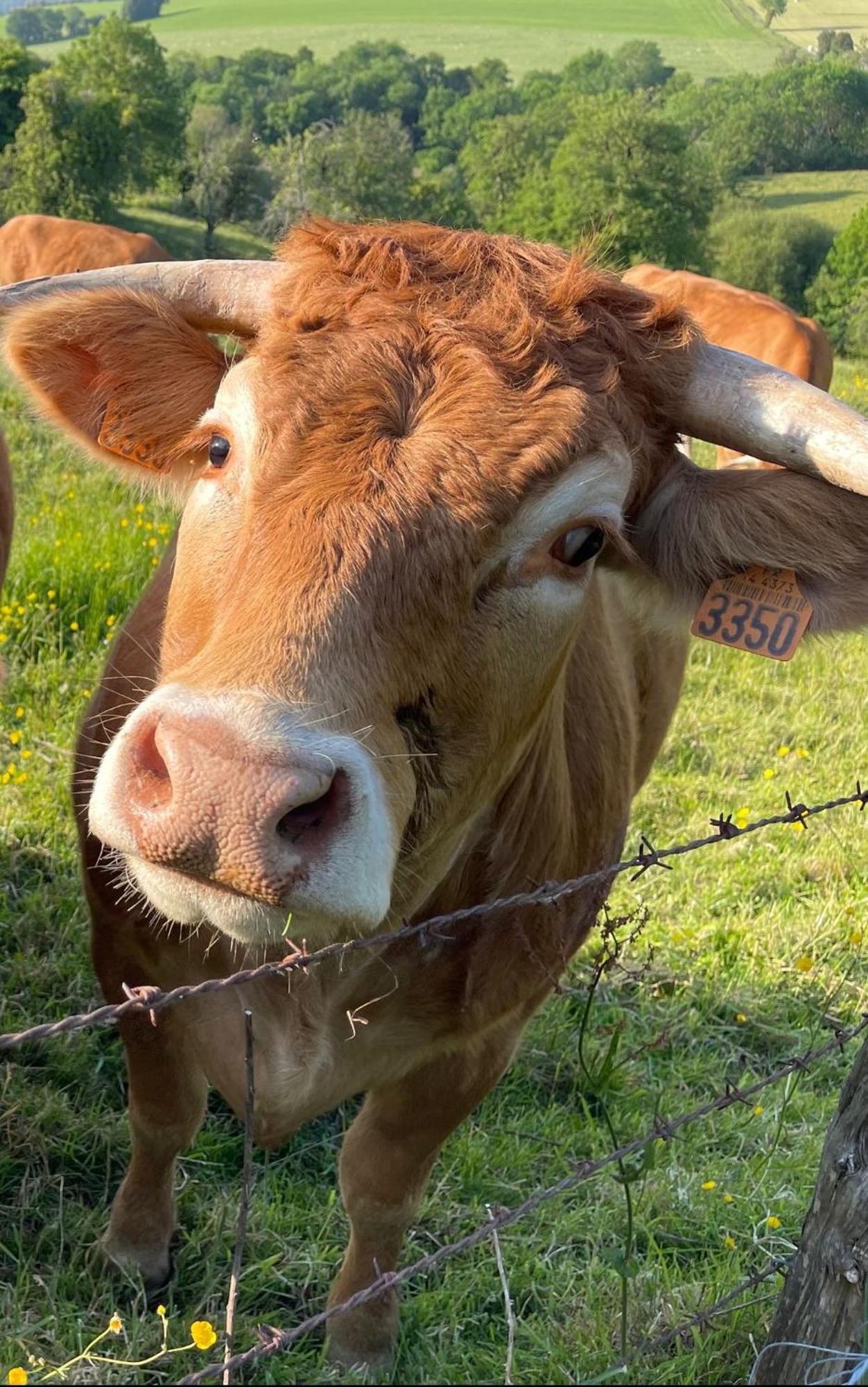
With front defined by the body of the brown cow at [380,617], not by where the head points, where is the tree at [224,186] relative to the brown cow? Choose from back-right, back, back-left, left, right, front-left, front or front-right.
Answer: back

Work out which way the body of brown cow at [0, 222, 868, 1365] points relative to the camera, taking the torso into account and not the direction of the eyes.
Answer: toward the camera

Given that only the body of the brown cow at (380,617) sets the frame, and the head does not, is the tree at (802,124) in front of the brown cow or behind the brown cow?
behind

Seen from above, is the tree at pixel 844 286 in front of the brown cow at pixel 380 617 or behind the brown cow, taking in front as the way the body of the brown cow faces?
behind

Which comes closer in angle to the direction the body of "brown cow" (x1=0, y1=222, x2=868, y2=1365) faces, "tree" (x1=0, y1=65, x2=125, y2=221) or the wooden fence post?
the wooden fence post

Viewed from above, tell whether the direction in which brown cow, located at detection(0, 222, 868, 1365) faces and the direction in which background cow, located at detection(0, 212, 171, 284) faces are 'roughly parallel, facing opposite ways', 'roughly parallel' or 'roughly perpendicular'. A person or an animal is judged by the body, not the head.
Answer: roughly perpendicular
